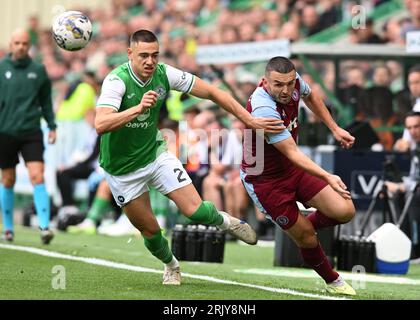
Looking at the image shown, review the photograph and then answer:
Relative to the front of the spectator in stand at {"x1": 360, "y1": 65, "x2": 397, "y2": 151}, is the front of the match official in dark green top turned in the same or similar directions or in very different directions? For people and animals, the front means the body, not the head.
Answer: same or similar directions

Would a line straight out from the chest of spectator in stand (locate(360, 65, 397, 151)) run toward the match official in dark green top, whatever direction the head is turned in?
no

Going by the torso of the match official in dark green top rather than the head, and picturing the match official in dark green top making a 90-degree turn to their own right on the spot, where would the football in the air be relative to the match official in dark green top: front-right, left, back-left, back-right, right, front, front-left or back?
left

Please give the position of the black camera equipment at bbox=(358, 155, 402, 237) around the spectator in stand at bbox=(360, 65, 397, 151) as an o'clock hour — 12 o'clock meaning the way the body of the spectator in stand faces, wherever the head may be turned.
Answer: The black camera equipment is roughly at 12 o'clock from the spectator in stand.

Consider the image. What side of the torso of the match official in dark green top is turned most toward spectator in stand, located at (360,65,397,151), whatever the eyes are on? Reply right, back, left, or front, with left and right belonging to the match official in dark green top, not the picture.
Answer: back

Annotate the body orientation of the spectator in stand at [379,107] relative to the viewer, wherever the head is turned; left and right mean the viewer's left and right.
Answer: facing the viewer

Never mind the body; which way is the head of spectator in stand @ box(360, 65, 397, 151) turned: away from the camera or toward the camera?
toward the camera

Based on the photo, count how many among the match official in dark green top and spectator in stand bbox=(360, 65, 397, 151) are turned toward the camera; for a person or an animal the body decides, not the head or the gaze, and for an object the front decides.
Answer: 2

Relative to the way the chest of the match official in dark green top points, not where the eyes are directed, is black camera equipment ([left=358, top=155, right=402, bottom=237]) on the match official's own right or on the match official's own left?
on the match official's own left

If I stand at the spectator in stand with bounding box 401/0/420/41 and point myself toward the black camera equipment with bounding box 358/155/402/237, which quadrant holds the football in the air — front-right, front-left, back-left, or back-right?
front-right

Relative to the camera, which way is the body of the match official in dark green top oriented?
toward the camera
